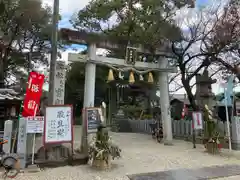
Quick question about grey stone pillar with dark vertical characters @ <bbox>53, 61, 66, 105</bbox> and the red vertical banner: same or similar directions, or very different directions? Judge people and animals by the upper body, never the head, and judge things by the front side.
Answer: same or similar directions

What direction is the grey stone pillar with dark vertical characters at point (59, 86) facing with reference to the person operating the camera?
facing the viewer

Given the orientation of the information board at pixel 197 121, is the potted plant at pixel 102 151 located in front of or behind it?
in front

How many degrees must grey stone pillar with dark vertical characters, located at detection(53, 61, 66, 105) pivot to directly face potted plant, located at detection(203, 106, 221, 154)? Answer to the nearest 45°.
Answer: approximately 90° to its left

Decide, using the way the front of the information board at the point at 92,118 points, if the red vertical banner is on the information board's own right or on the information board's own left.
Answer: on the information board's own right

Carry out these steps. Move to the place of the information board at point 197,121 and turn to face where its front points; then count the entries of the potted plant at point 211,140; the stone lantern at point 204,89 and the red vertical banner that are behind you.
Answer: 1

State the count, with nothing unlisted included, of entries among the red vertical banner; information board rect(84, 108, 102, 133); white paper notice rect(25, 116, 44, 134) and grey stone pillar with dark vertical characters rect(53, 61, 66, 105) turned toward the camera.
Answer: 4

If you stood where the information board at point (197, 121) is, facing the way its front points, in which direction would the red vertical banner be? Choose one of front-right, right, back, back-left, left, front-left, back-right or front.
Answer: front-right

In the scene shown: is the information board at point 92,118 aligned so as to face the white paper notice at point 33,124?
no

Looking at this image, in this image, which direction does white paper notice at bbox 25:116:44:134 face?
toward the camera

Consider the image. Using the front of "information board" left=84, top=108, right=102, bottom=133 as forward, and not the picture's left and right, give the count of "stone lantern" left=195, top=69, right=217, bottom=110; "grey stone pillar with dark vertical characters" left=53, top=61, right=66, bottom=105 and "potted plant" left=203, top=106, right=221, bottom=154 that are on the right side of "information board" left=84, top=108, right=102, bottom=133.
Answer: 1

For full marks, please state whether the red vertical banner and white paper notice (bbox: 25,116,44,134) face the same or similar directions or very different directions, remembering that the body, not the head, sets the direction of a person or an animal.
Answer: same or similar directions

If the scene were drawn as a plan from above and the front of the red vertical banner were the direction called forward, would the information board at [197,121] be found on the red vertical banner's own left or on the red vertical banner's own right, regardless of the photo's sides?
on the red vertical banner's own left

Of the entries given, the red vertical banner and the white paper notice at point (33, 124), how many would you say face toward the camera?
2

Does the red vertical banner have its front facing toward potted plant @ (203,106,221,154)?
no

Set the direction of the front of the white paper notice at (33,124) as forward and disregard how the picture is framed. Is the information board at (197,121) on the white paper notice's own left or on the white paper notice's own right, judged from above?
on the white paper notice's own left

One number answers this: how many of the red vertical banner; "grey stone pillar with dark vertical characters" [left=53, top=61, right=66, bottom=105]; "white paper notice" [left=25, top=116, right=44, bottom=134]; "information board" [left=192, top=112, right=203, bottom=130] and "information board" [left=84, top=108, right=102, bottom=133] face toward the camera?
5

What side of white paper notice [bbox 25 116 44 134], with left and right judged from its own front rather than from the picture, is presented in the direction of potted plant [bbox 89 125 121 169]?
left

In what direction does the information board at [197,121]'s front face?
toward the camera
